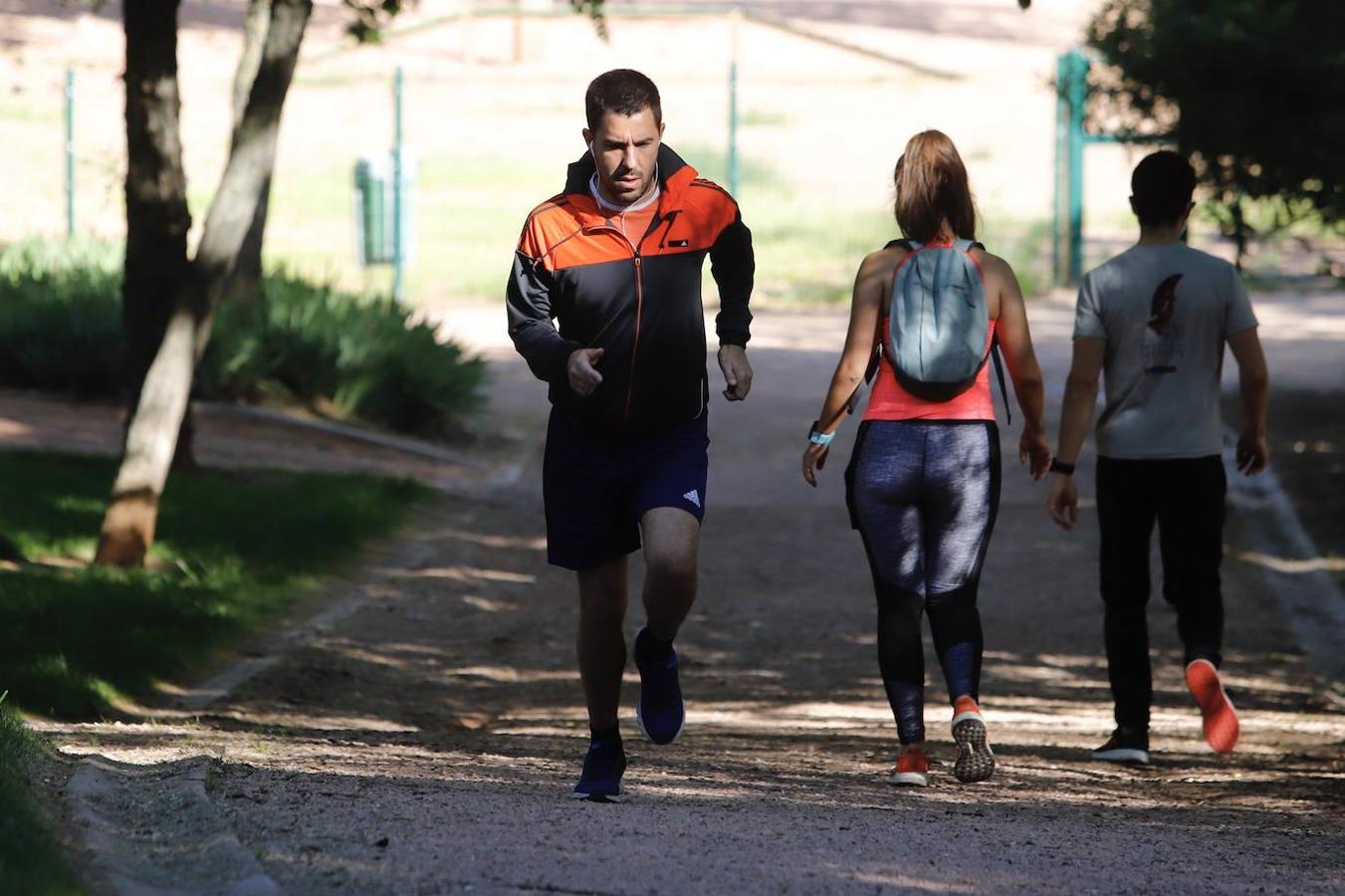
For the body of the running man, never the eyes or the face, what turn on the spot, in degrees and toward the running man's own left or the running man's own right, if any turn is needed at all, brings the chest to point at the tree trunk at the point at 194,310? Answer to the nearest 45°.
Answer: approximately 135° to the running man's own right

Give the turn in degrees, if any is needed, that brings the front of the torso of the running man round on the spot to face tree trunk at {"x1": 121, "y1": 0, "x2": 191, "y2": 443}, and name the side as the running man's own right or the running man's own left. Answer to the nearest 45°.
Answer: approximately 135° to the running man's own right

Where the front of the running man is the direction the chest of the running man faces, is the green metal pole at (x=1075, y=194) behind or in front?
behind

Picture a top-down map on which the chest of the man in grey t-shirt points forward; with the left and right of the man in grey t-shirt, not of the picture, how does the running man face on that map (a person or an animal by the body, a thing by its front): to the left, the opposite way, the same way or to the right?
the opposite way

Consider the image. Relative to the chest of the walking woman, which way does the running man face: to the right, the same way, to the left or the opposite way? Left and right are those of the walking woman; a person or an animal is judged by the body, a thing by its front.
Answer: the opposite way

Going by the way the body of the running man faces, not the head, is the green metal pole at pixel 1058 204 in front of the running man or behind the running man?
behind

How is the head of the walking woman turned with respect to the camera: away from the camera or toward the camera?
away from the camera

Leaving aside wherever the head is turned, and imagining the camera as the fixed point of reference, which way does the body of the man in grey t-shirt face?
away from the camera

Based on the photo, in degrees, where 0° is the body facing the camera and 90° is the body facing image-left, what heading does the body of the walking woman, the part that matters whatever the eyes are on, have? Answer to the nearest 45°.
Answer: approximately 180°

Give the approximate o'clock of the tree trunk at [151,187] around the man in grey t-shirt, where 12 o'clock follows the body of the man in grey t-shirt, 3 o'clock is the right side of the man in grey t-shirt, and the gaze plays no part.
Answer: The tree trunk is roughly at 10 o'clock from the man in grey t-shirt.

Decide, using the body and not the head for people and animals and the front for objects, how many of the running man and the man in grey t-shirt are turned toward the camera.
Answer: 1

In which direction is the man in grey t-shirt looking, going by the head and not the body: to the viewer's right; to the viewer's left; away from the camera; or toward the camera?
away from the camera

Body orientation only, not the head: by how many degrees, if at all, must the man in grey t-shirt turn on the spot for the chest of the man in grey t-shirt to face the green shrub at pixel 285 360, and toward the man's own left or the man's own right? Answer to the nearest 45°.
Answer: approximately 45° to the man's own left

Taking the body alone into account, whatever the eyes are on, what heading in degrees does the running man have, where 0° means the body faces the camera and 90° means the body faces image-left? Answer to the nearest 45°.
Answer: approximately 0°

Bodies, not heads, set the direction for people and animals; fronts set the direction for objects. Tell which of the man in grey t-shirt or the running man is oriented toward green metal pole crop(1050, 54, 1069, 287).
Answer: the man in grey t-shirt
